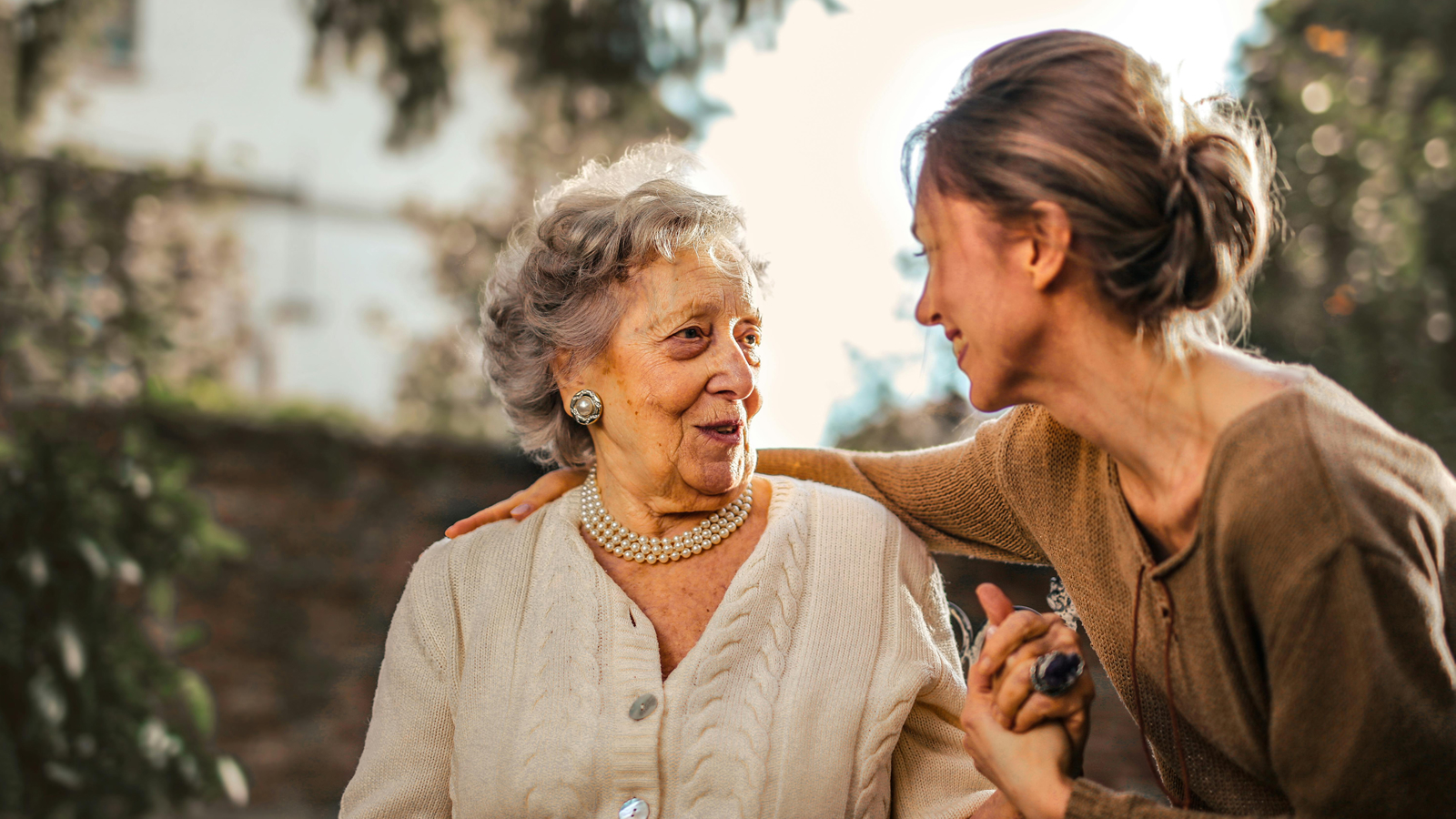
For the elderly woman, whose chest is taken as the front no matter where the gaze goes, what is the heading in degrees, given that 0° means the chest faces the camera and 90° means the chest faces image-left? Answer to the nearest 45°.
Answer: approximately 0°

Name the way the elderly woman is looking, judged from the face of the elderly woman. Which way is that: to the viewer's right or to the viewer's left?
to the viewer's right
